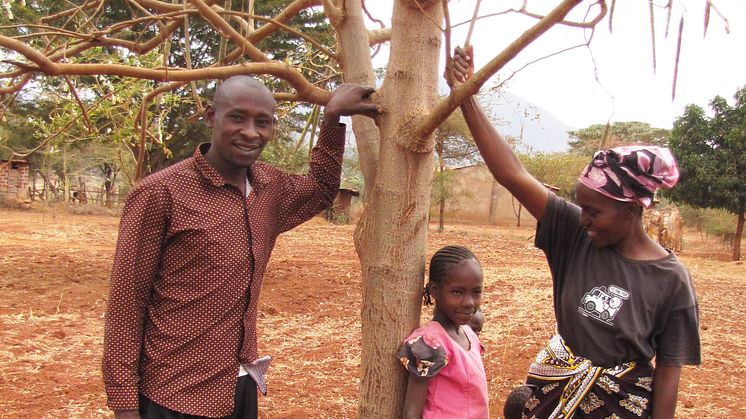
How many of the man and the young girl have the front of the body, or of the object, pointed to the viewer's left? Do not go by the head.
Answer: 0

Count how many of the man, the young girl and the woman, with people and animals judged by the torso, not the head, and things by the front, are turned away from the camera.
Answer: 0

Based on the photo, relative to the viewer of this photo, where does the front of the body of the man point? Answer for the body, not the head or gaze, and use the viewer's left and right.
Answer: facing the viewer and to the right of the viewer

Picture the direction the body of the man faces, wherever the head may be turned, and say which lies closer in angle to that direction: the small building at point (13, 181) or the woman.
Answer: the woman

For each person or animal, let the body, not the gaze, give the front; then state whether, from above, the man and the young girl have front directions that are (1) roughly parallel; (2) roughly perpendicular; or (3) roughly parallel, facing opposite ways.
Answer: roughly parallel

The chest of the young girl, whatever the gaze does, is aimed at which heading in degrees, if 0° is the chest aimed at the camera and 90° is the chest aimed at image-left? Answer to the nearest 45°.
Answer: approximately 315°

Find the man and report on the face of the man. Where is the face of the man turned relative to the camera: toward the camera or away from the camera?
toward the camera

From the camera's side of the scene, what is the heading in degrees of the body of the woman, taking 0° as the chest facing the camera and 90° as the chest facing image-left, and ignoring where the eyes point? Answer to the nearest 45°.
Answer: approximately 45°

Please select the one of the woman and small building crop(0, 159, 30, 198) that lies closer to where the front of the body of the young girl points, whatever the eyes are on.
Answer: the woman

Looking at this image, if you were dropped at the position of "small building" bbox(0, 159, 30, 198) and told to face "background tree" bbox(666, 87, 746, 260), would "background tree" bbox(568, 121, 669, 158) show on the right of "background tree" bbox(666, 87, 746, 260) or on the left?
left

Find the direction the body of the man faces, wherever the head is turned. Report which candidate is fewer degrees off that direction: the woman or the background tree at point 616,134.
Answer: the woman

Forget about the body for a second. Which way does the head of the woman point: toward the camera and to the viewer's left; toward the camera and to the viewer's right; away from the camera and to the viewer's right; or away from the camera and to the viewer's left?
toward the camera and to the viewer's left

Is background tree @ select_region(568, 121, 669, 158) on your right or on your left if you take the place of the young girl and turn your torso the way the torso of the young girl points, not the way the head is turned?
on your left

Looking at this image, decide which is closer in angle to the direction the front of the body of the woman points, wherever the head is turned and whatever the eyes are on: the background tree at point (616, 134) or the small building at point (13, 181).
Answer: the small building

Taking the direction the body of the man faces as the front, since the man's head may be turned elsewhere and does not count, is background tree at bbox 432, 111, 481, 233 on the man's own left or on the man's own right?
on the man's own left

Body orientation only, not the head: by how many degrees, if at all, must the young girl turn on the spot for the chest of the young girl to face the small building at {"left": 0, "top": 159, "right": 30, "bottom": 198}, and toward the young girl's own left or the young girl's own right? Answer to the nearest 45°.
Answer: approximately 180°
